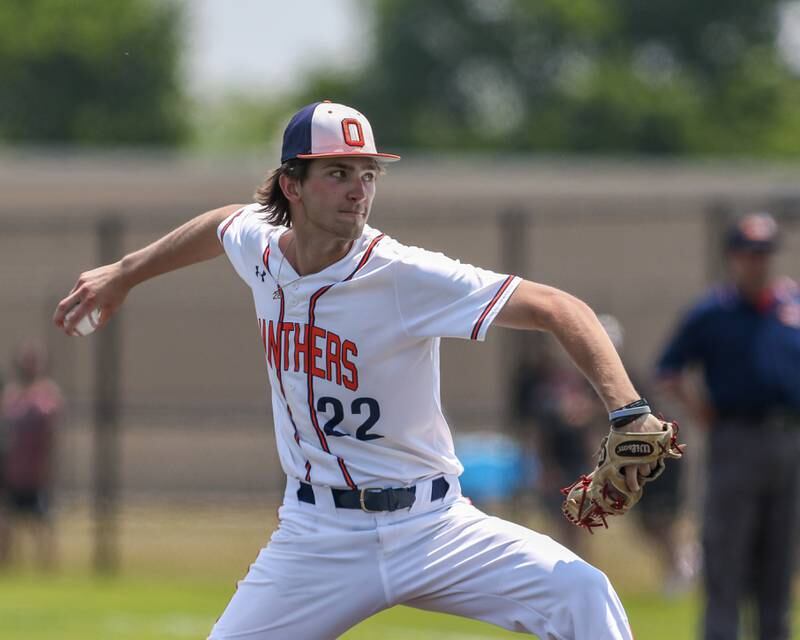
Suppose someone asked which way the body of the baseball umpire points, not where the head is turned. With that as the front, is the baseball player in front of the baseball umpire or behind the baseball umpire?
in front

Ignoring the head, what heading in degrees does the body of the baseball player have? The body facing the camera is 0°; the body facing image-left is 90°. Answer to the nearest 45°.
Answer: approximately 0°

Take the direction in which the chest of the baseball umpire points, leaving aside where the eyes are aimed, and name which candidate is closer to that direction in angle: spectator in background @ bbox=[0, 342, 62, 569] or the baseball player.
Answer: the baseball player

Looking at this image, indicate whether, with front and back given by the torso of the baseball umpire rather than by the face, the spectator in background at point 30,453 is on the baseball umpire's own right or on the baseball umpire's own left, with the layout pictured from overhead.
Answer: on the baseball umpire's own right

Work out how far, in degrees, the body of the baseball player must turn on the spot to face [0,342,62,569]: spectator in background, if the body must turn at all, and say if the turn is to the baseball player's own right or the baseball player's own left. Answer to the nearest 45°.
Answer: approximately 180°

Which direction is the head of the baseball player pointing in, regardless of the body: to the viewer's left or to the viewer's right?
to the viewer's right
